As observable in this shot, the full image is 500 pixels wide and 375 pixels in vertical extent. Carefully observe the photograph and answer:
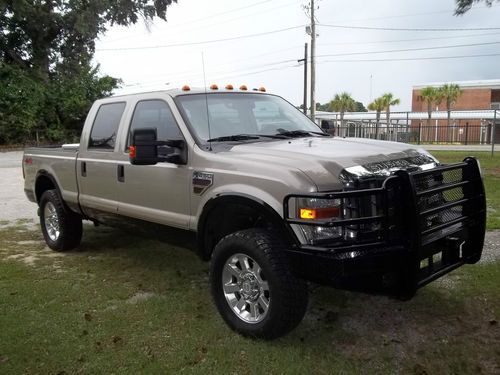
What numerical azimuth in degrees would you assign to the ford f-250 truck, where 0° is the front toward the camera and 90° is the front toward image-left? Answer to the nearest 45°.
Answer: approximately 315°

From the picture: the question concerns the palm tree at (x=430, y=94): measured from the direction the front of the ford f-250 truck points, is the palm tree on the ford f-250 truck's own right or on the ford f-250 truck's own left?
on the ford f-250 truck's own left

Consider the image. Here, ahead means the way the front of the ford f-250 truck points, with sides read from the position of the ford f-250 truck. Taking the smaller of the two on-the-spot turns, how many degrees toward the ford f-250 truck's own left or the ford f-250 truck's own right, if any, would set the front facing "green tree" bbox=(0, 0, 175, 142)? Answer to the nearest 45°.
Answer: approximately 180°

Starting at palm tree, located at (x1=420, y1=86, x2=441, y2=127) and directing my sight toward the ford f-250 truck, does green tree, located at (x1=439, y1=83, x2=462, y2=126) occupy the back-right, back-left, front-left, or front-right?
back-left

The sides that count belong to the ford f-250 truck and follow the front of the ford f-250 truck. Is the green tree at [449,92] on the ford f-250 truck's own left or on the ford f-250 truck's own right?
on the ford f-250 truck's own left

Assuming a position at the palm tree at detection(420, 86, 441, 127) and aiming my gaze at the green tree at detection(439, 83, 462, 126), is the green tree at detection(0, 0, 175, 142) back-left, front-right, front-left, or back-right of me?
back-right

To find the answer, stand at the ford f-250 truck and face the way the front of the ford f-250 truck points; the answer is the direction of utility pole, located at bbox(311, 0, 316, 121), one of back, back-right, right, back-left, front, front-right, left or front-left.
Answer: back-left
